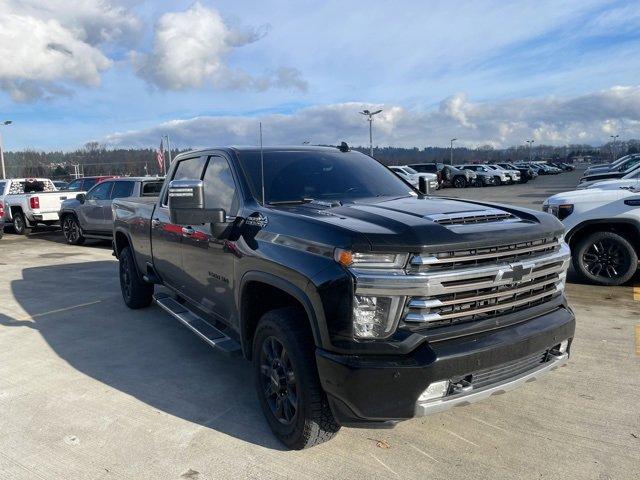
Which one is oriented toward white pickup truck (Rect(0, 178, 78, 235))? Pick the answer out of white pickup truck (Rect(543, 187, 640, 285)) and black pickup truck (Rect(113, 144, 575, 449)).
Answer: white pickup truck (Rect(543, 187, 640, 285))

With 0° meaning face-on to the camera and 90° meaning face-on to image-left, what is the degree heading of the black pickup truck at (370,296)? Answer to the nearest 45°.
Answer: approximately 315°

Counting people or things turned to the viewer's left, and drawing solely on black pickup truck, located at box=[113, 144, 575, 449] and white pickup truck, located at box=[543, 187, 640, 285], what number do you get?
1

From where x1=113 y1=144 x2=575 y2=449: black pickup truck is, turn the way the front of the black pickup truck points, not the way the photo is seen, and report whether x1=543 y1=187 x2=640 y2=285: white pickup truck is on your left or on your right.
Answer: on your left

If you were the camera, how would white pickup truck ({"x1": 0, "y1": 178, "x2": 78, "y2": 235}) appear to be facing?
facing away from the viewer and to the left of the viewer

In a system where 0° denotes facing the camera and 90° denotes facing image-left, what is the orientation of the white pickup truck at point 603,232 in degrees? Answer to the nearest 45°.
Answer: approximately 90°

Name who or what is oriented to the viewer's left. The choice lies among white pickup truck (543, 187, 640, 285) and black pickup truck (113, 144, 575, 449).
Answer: the white pickup truck

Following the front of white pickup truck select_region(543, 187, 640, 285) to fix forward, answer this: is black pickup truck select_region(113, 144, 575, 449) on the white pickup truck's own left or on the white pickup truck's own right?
on the white pickup truck's own left

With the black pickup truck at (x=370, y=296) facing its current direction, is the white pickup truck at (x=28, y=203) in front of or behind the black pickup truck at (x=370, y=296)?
behind

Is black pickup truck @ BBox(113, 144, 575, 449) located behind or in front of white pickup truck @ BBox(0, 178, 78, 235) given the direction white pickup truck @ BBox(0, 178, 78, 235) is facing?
behind
